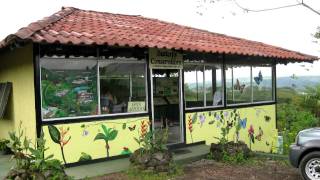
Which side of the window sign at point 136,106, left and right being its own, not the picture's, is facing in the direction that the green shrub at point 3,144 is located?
right

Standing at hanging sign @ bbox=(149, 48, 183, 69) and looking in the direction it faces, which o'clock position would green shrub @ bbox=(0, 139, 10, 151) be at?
The green shrub is roughly at 3 o'clock from the hanging sign.

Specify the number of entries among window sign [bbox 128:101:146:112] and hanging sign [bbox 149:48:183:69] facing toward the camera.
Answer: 2

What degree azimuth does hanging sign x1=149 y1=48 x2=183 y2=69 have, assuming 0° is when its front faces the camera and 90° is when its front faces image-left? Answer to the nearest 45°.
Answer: approximately 0°

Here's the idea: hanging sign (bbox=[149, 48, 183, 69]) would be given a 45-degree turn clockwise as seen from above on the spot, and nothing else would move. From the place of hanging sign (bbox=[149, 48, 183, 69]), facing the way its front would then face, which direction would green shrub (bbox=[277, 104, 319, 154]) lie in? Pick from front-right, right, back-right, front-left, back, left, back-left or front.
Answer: back

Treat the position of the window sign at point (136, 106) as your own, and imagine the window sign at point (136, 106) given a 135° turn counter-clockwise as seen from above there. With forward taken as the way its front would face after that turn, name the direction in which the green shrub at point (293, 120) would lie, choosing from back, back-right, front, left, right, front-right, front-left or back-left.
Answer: front
